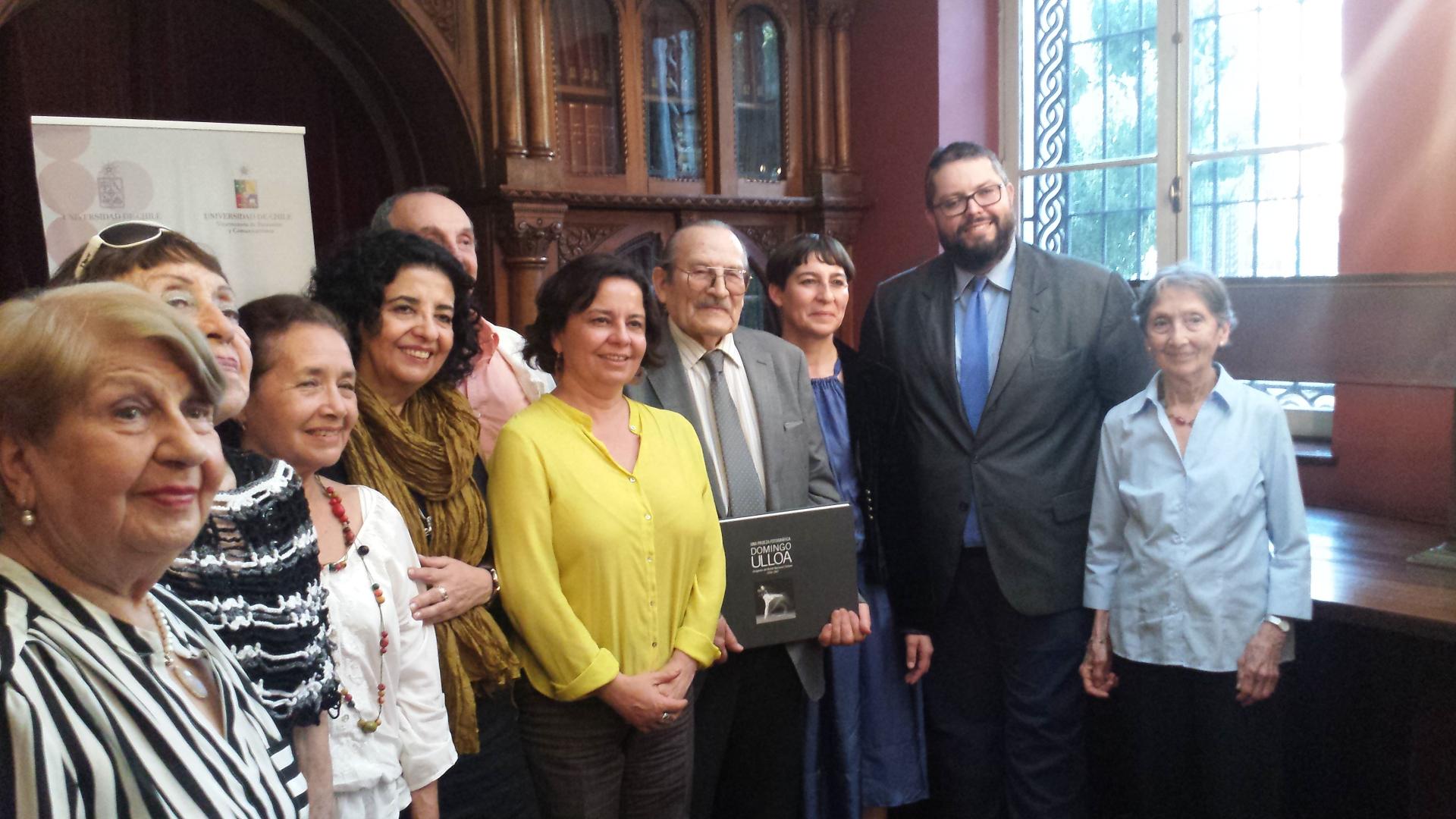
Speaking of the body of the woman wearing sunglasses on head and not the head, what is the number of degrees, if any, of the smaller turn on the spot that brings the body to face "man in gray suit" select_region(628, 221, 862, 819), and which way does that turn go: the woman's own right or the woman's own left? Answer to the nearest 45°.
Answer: approximately 90° to the woman's own left

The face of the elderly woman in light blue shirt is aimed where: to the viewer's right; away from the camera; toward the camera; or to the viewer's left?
toward the camera

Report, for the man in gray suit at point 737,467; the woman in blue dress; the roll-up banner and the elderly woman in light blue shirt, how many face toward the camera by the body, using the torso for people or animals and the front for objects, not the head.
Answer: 4

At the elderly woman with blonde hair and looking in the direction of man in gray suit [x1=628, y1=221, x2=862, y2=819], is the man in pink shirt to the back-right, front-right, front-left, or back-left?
front-left

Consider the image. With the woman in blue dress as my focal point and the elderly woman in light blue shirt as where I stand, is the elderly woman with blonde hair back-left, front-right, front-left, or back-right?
front-left

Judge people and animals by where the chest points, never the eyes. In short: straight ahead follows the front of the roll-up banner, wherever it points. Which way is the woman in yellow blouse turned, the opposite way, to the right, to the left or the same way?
the same way

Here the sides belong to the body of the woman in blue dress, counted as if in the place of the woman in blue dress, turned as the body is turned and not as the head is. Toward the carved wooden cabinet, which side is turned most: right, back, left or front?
back

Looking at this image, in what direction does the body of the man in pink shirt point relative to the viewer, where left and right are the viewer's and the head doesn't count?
facing the viewer and to the right of the viewer

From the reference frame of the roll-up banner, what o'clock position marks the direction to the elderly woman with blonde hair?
The elderly woman with blonde hair is roughly at 12 o'clock from the roll-up banner.

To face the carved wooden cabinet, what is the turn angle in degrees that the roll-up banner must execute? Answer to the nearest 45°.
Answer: approximately 90° to its left

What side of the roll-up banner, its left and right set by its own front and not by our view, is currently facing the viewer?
front

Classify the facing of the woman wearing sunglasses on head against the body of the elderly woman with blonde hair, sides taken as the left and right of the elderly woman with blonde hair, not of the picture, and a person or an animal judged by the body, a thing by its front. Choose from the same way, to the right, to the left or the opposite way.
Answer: the same way

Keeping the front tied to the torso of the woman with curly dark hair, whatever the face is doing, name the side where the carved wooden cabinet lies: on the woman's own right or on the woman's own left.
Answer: on the woman's own left

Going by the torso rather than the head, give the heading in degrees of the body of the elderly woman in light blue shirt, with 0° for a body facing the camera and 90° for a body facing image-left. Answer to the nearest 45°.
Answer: approximately 0°

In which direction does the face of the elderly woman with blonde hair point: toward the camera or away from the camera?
toward the camera
